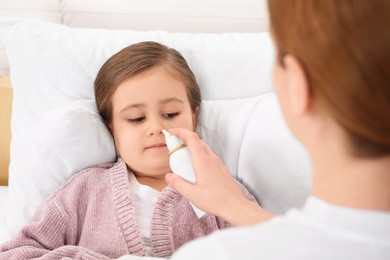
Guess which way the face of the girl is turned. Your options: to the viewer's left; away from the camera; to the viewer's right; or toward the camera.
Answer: toward the camera

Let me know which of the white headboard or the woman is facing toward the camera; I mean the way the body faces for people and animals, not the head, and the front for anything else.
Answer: the white headboard

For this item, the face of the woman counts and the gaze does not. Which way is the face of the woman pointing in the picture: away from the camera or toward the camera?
away from the camera

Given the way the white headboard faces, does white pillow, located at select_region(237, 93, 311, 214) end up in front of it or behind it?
in front

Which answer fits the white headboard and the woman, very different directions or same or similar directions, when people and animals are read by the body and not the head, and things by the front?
very different directions

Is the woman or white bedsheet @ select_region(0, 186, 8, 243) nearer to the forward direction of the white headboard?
the woman

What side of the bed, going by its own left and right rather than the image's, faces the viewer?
front

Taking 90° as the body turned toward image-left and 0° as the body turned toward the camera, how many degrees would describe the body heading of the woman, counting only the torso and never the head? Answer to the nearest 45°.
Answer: approximately 135°

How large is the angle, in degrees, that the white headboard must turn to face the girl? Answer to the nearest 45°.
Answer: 0° — it already faces them

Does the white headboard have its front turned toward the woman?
yes

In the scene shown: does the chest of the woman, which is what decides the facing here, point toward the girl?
yes

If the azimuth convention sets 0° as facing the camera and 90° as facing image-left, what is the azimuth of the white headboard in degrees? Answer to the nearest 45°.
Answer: approximately 0°

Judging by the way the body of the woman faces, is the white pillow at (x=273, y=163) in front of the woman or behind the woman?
in front
